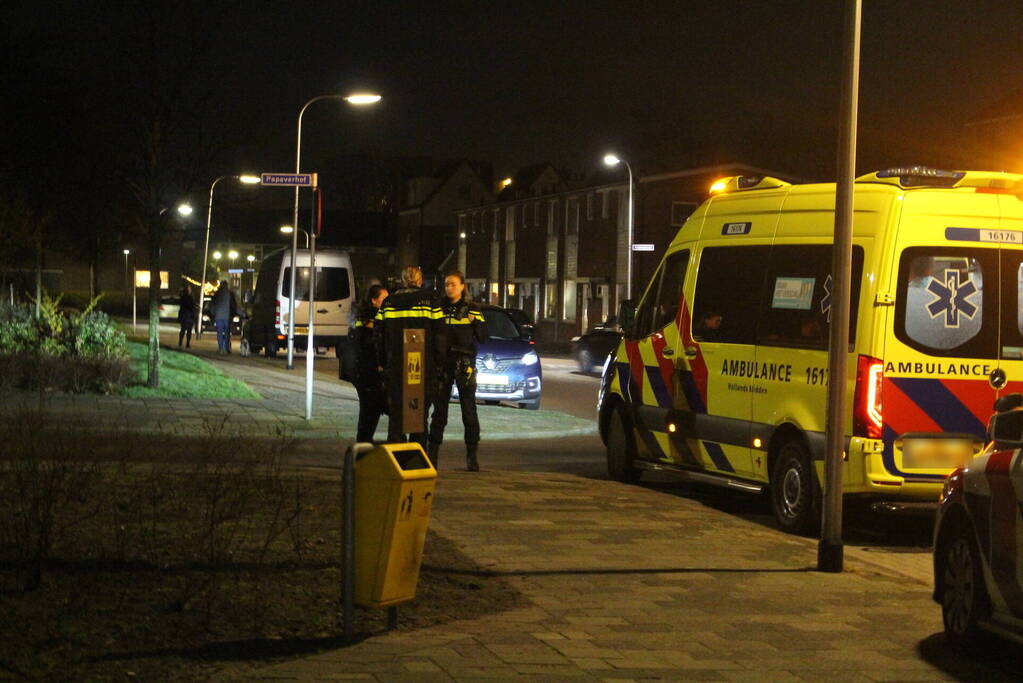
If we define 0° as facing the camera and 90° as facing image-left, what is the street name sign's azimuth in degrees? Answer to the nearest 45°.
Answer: approximately 0°

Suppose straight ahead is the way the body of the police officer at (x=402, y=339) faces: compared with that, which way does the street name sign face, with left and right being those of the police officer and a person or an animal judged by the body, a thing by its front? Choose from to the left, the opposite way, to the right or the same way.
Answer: the opposite way

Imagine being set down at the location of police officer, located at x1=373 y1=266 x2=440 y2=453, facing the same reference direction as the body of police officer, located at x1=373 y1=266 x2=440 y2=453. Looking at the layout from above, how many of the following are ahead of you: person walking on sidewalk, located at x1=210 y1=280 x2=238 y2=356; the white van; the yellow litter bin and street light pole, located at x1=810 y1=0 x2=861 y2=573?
2

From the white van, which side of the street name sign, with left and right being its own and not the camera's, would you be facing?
back

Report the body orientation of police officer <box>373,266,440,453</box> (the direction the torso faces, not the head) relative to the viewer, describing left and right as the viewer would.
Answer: facing away from the viewer

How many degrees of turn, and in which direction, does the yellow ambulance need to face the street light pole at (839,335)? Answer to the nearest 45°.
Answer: approximately 135° to its left

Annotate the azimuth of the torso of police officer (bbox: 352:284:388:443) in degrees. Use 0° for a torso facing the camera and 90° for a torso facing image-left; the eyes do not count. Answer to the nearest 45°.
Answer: approximately 270°

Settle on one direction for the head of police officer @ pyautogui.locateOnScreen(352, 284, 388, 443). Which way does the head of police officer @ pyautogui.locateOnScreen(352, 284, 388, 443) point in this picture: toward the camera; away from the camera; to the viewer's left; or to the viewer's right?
to the viewer's right
